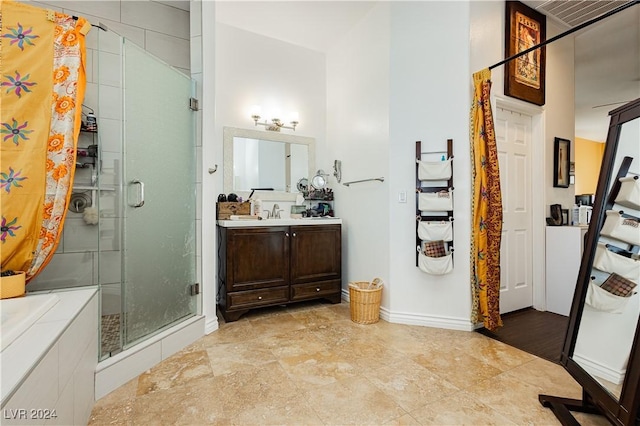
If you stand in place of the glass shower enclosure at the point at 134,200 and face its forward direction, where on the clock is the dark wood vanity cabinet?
The dark wood vanity cabinet is roughly at 10 o'clock from the glass shower enclosure.

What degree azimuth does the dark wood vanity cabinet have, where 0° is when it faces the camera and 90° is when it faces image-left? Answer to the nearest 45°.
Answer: approximately 315°

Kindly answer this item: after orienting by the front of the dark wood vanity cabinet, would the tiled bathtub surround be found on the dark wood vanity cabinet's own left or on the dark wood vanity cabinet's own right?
on the dark wood vanity cabinet's own right

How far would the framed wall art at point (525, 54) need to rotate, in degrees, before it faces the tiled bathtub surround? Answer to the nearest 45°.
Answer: approximately 90° to its right

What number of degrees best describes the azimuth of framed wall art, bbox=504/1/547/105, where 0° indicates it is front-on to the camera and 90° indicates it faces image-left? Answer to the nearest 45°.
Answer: approximately 315°

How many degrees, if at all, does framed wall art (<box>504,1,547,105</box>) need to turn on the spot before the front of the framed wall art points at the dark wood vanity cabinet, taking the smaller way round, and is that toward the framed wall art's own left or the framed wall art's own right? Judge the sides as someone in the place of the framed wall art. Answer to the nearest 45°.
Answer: approximately 90° to the framed wall art's own right

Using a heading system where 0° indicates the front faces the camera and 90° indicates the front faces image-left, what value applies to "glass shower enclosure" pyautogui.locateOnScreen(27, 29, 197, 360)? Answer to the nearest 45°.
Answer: approximately 315°

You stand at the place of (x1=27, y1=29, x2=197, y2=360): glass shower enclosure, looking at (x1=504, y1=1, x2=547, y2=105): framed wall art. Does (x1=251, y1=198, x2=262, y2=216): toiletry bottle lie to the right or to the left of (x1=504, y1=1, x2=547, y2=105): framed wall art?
left

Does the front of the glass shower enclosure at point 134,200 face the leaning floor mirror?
yes

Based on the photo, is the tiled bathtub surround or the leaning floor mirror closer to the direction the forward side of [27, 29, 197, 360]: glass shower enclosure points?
the leaning floor mirror

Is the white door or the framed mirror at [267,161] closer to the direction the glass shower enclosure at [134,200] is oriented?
the white door

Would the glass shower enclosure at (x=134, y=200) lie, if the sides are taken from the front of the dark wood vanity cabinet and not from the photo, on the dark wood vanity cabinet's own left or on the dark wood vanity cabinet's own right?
on the dark wood vanity cabinet's own right

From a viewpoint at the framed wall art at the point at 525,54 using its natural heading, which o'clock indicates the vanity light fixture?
The vanity light fixture is roughly at 4 o'clock from the framed wall art.
